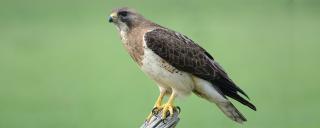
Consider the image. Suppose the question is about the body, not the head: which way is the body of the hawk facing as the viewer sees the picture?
to the viewer's left
